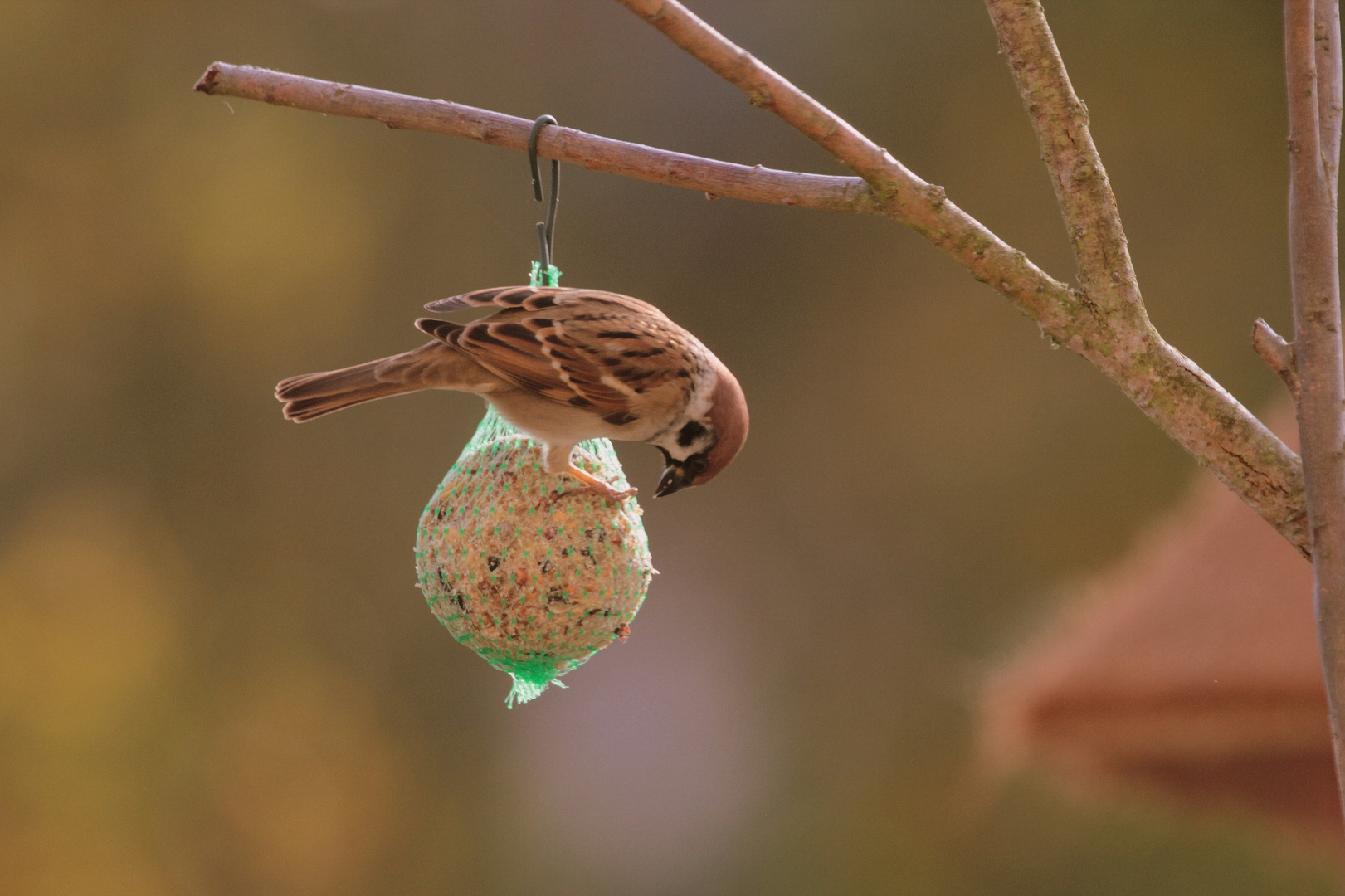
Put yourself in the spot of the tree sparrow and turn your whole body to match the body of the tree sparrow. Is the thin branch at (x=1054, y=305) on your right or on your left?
on your right

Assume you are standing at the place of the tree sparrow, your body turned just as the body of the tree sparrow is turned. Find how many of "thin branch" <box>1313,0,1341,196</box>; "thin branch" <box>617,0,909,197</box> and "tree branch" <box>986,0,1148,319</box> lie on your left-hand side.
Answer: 0

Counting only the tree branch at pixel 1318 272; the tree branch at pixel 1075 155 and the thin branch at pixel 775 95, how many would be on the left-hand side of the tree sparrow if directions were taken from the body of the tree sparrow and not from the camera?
0

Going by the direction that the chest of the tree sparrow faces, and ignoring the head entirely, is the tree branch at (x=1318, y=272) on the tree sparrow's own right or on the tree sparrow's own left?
on the tree sparrow's own right

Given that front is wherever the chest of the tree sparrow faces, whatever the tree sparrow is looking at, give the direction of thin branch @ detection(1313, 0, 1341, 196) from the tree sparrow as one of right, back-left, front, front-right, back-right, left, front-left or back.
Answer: front-right

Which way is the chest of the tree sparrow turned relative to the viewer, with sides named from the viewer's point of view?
facing to the right of the viewer
